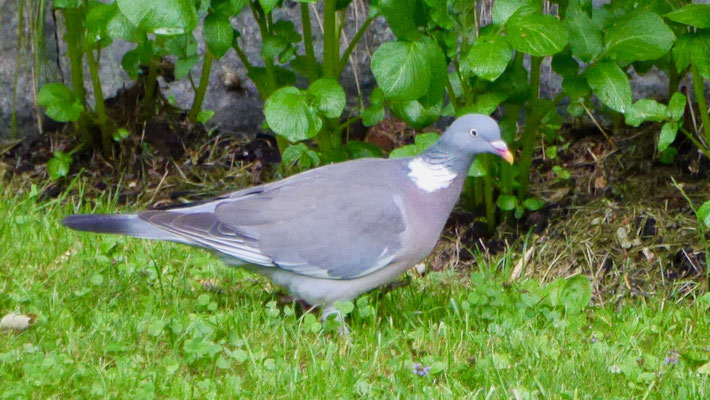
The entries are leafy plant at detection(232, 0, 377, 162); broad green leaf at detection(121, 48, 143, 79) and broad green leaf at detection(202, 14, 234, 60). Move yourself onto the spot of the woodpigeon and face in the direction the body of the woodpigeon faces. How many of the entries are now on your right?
0

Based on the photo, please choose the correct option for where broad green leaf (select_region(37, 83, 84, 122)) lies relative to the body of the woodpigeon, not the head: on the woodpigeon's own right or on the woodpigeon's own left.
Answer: on the woodpigeon's own left

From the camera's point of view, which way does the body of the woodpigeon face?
to the viewer's right

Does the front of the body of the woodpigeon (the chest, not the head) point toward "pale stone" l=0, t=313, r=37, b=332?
no

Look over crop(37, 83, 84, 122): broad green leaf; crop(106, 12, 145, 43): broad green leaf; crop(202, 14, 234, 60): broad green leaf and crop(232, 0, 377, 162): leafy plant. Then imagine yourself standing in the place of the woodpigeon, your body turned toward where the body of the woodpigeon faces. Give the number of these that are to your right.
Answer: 0

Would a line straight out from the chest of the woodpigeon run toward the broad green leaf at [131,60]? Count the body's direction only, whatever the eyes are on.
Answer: no

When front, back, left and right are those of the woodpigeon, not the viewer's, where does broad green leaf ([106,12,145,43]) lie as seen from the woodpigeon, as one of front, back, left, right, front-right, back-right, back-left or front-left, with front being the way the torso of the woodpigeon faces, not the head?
back-left

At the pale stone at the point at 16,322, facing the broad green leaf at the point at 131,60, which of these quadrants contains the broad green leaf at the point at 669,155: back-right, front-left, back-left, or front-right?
front-right

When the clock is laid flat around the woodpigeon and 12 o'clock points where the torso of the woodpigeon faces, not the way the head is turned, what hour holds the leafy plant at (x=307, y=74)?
The leafy plant is roughly at 9 o'clock from the woodpigeon.

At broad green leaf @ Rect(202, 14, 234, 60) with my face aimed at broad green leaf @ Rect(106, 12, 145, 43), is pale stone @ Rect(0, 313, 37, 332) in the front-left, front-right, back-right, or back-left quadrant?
front-left

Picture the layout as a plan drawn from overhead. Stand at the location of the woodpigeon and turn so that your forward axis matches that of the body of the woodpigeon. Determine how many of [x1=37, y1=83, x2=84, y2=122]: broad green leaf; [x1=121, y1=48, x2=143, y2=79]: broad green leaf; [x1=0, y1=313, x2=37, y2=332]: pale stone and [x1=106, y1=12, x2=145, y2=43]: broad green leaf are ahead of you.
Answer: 0

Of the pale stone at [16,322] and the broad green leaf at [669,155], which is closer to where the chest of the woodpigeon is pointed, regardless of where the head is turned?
the broad green leaf
